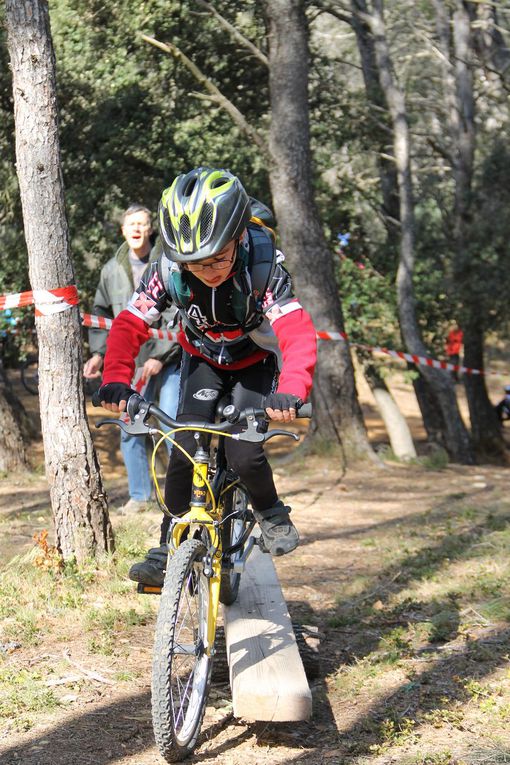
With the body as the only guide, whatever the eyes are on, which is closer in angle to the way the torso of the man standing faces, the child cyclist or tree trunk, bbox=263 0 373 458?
the child cyclist

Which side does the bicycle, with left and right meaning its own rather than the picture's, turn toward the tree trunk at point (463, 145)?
back

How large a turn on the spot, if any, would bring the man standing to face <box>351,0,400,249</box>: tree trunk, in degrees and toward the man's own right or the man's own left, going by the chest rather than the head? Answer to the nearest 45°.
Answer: approximately 135° to the man's own left

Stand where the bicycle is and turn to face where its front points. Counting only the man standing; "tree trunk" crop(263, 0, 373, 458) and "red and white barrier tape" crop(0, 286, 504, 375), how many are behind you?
3

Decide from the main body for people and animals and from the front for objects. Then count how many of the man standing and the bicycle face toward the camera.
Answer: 2

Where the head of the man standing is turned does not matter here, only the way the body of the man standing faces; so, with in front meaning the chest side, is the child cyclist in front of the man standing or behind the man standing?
in front

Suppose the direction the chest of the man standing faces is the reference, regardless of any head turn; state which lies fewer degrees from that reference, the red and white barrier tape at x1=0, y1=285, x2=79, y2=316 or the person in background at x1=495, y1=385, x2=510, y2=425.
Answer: the red and white barrier tape

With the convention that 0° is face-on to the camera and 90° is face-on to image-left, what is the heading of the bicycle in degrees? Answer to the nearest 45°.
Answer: approximately 0°
